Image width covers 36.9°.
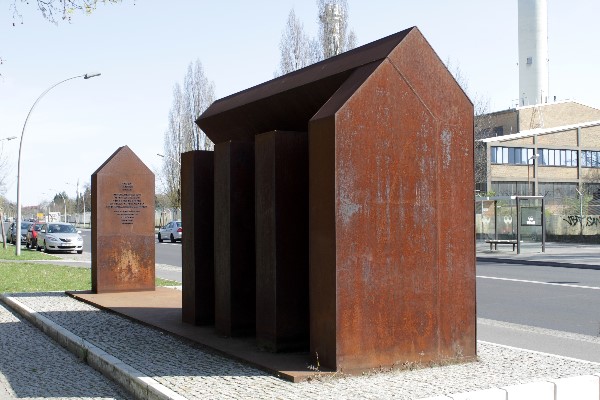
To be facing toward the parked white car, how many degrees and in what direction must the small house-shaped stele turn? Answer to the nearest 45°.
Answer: approximately 180°

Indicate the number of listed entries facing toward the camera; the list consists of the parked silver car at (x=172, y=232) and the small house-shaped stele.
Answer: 1

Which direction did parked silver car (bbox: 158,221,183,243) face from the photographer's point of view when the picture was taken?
facing away from the viewer and to the left of the viewer

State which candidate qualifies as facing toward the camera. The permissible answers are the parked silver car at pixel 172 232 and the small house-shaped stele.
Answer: the small house-shaped stele

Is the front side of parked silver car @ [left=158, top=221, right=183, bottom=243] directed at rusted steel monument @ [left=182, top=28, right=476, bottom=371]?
no

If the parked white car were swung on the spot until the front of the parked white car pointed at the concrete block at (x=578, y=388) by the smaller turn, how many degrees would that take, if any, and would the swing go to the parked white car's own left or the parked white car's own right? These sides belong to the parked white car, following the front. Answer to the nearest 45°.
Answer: approximately 45° to the parked white car's own right

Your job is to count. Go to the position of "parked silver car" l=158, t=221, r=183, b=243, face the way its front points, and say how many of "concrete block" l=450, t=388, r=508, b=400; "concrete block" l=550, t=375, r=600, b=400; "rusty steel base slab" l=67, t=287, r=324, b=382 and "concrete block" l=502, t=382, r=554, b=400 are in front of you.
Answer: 0

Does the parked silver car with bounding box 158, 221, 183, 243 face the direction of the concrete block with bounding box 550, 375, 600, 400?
no

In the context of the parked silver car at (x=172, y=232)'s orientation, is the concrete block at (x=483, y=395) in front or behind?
behind

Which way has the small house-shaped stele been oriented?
toward the camera

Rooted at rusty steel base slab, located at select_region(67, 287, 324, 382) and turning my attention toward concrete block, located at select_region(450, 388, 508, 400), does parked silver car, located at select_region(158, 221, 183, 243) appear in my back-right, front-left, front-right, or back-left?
back-left

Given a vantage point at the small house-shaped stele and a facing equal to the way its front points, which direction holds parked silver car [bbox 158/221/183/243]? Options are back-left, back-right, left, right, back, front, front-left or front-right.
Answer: back

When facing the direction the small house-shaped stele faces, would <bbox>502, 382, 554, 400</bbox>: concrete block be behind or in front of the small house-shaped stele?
in front

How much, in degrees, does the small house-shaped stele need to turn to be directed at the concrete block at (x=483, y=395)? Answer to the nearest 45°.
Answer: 0° — it already faces it
